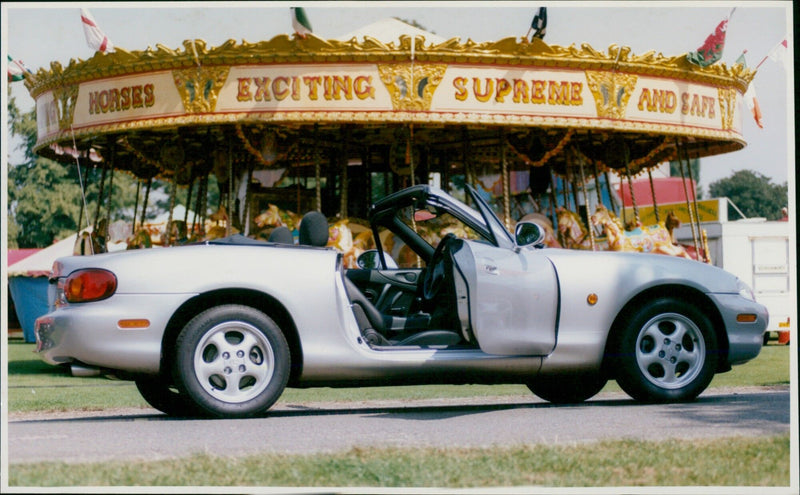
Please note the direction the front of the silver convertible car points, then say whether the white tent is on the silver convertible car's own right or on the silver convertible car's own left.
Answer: on the silver convertible car's own left

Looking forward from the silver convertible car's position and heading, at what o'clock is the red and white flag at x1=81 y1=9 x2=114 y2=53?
The red and white flag is roughly at 8 o'clock from the silver convertible car.

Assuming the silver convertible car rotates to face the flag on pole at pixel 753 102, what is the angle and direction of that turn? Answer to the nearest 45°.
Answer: approximately 45° to its left

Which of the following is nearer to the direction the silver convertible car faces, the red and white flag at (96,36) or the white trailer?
the white trailer

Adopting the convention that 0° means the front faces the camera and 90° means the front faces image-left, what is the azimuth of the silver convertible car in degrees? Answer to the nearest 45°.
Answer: approximately 270°

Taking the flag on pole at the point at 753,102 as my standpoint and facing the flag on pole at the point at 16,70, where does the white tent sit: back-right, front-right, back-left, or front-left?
front-right

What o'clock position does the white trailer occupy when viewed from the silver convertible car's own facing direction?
The white trailer is roughly at 10 o'clock from the silver convertible car.

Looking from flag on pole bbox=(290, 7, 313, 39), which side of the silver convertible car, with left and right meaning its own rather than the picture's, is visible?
left

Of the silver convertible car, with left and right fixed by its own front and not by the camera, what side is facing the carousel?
left
